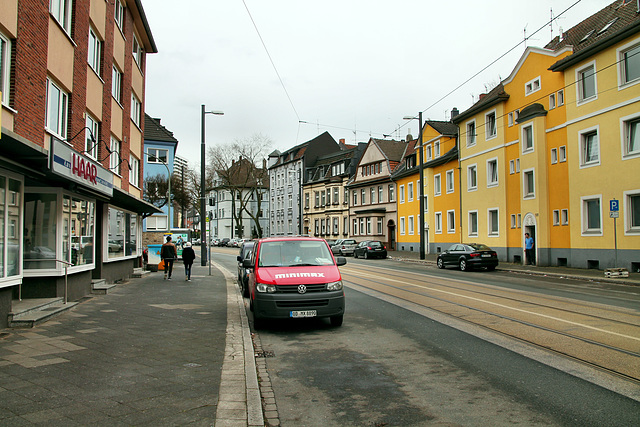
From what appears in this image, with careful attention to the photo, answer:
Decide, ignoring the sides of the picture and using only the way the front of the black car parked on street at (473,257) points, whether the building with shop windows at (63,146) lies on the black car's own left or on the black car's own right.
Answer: on the black car's own left

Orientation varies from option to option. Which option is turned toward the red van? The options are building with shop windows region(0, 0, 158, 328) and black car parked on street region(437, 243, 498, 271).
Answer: the building with shop windows

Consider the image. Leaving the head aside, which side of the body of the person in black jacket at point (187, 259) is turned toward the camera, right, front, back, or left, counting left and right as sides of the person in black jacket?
back

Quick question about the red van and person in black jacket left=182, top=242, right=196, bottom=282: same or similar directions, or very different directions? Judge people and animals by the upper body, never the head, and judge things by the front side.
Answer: very different directions

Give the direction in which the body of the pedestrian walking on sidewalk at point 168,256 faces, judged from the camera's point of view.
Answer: away from the camera

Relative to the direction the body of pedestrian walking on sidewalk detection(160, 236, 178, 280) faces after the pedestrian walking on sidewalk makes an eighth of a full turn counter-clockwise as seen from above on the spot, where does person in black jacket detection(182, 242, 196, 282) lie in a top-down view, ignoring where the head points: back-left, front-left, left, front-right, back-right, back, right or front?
back

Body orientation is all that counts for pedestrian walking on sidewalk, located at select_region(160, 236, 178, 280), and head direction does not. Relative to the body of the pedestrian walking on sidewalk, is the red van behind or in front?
behind

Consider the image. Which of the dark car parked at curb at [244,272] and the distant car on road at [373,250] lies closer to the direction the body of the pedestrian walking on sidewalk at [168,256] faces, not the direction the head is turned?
the distant car on road

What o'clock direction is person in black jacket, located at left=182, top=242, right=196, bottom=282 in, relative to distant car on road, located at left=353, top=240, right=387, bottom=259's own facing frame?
The person in black jacket is roughly at 8 o'clock from the distant car on road.

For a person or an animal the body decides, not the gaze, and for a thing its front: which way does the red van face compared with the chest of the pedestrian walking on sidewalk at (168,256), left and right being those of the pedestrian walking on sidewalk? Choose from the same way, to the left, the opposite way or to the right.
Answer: the opposite way

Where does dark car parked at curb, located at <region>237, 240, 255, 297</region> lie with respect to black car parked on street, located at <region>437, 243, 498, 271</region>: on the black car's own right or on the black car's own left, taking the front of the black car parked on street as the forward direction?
on the black car's own left

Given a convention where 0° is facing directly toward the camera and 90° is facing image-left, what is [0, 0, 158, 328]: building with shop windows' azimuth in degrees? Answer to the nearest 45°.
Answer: approximately 315°
